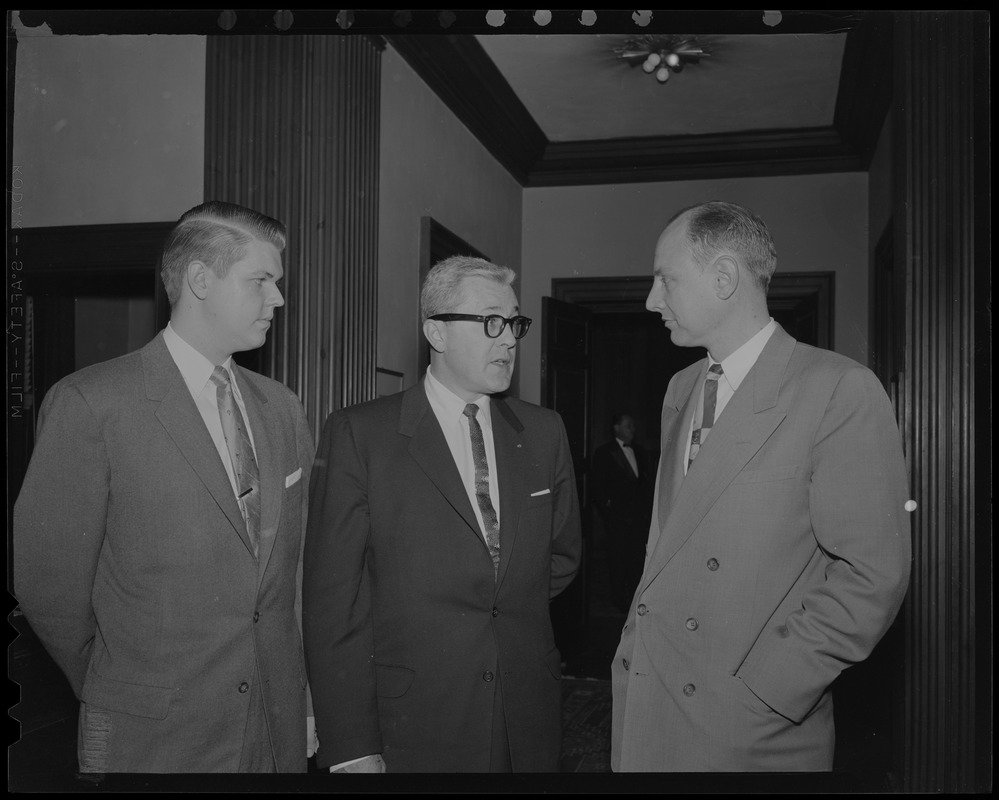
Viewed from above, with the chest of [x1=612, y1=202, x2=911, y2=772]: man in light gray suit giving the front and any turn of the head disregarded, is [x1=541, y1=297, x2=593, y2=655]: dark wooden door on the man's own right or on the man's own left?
on the man's own right

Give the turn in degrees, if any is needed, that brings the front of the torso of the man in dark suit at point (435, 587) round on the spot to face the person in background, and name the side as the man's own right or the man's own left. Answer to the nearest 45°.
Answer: approximately 135° to the man's own left

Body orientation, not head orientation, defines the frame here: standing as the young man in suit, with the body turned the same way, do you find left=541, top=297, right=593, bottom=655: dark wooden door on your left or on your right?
on your left

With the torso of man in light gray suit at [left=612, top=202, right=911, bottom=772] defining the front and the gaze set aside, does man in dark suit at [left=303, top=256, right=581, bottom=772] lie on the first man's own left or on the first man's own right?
on the first man's own right

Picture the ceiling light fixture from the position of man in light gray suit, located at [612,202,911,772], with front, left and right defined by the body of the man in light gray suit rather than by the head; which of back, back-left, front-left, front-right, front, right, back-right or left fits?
back-right

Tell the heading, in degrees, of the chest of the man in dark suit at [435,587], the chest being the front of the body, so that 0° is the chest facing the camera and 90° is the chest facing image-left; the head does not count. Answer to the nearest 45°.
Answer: approximately 315°

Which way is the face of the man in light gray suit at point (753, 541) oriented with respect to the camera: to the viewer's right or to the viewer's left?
to the viewer's left

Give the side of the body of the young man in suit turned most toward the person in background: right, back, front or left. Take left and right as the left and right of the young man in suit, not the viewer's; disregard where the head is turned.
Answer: left

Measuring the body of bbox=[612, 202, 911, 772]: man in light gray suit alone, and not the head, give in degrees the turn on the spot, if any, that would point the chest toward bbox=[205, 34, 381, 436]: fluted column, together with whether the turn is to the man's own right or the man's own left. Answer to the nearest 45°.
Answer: approximately 90° to the man's own right

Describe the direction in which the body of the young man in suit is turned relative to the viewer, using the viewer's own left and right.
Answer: facing the viewer and to the right of the viewer

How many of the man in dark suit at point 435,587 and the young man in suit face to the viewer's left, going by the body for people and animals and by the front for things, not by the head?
0

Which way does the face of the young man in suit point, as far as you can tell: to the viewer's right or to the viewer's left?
to the viewer's right

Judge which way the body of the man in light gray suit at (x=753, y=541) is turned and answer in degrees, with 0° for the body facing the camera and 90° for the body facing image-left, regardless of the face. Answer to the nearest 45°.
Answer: approximately 45°

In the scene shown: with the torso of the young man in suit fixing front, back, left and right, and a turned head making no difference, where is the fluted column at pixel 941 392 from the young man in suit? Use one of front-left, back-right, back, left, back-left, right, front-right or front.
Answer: front-left

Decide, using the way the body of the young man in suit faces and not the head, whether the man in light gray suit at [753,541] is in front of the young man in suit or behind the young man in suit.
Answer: in front

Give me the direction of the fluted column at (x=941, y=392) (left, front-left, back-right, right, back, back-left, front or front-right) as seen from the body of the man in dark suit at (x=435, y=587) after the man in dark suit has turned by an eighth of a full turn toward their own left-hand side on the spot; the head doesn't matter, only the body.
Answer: front
